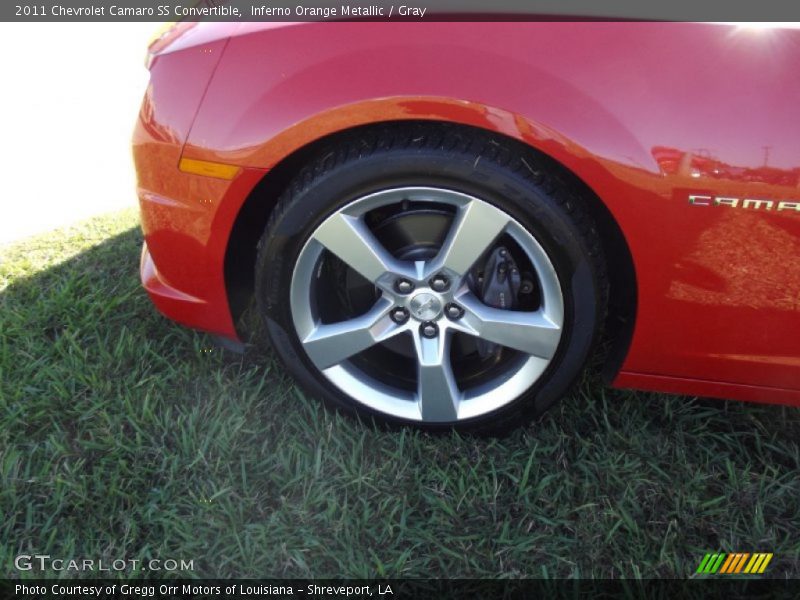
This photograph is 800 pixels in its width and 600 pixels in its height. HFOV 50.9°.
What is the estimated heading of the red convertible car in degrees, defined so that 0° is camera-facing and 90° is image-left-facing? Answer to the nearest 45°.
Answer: approximately 90°
